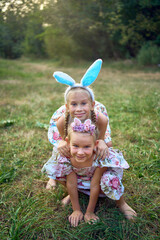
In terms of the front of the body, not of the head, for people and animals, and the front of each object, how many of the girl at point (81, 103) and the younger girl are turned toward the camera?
2

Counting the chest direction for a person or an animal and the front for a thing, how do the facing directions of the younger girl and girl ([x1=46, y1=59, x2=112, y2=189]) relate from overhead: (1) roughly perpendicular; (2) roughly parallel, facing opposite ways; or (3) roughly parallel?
roughly parallel

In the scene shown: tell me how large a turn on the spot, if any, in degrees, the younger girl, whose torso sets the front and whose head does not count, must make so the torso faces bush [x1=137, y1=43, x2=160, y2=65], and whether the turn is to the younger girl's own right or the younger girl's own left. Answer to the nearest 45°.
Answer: approximately 180°

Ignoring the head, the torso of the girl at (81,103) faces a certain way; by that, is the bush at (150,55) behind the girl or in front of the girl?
behind

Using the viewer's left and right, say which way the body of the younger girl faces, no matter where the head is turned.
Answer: facing the viewer

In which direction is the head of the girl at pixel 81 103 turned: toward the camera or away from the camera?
toward the camera

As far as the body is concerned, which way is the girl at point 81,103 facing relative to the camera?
toward the camera

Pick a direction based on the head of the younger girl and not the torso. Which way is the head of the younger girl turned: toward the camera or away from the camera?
toward the camera
